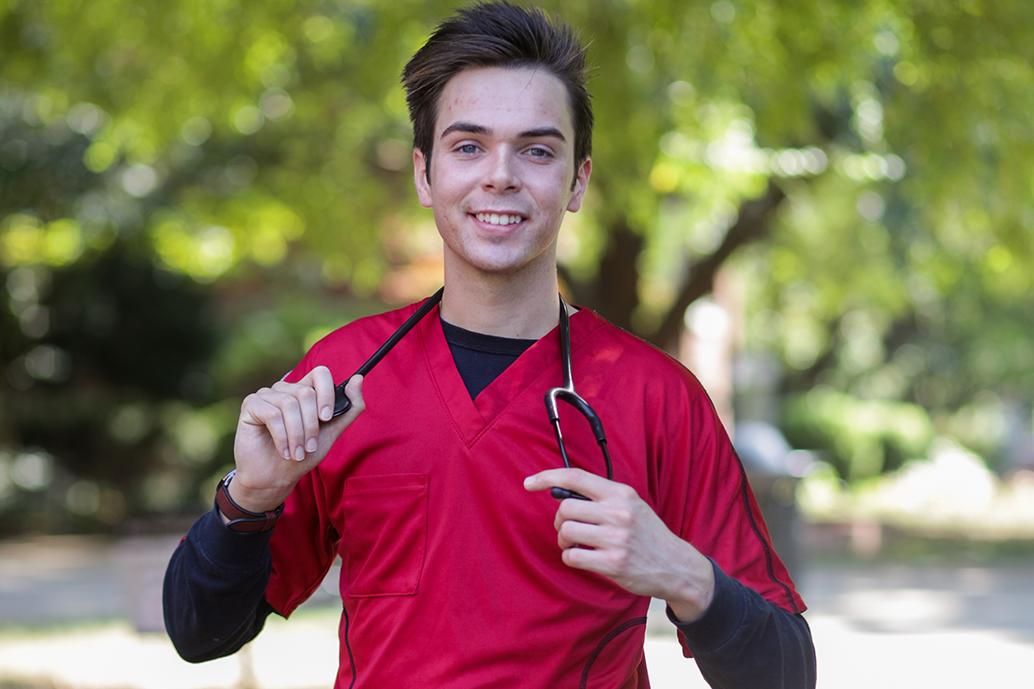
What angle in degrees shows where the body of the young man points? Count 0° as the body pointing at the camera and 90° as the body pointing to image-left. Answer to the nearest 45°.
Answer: approximately 0°
